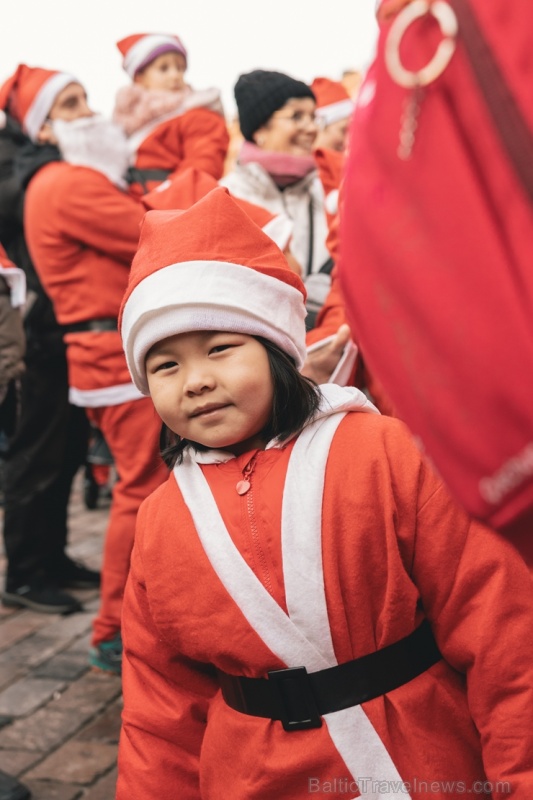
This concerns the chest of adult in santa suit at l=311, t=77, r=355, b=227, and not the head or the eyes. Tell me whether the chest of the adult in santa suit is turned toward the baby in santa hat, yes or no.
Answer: no

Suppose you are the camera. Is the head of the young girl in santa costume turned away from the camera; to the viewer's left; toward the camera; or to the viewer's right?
toward the camera

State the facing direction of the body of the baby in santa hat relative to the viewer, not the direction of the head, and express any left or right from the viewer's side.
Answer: facing the viewer and to the right of the viewer

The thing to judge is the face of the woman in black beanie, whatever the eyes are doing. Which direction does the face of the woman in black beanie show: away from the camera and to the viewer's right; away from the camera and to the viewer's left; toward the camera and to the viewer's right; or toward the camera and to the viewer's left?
toward the camera and to the viewer's right

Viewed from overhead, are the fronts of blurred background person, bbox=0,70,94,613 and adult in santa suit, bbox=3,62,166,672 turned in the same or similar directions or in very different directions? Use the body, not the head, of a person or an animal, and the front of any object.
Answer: same or similar directions

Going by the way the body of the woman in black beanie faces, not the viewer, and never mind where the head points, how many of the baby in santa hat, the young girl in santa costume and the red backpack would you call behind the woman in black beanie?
1

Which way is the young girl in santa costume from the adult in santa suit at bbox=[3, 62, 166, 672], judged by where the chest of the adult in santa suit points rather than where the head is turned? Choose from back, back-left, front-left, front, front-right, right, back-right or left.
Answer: right
